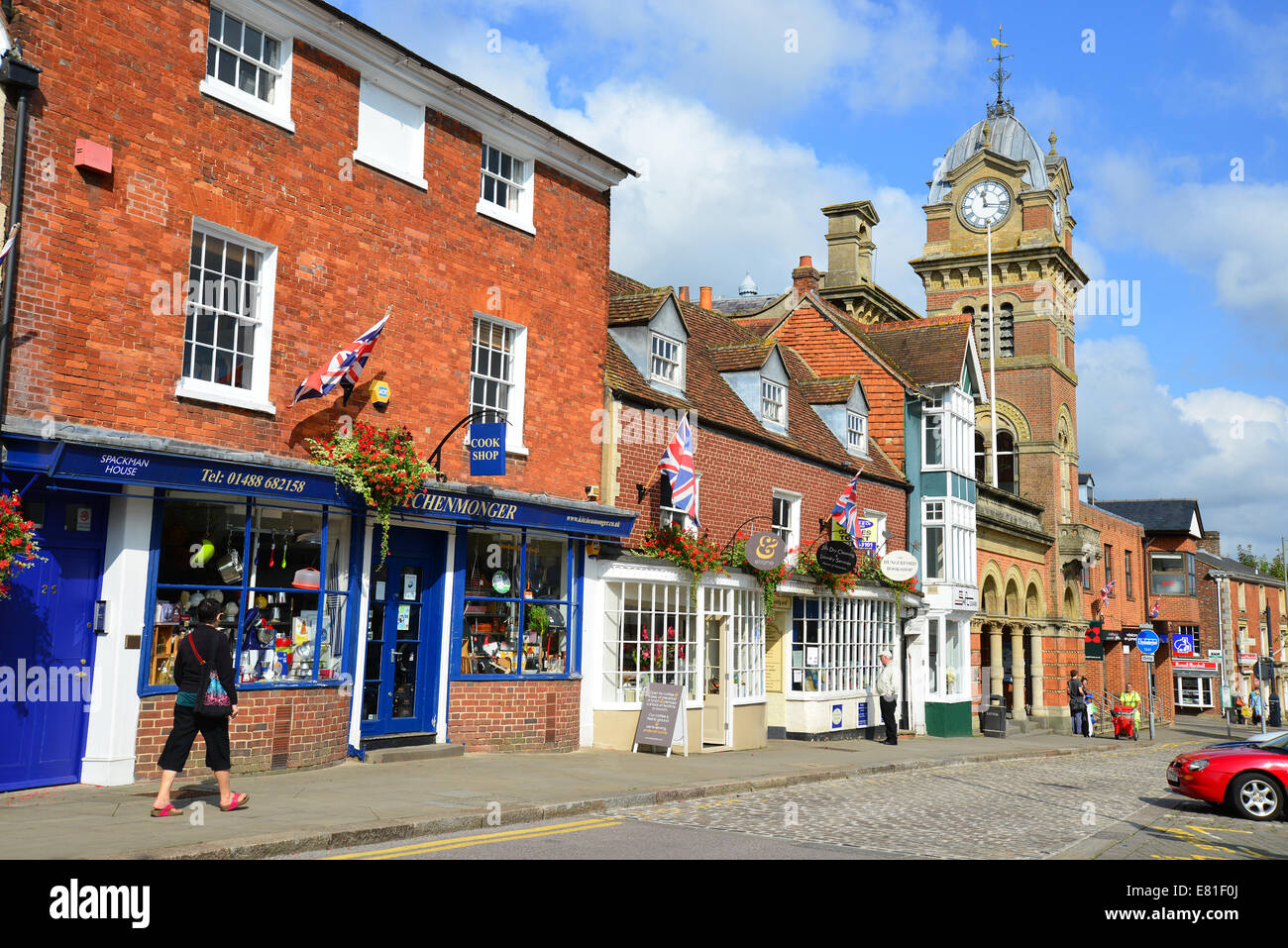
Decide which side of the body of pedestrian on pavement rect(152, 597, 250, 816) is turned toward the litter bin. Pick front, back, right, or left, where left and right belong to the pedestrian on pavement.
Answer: front

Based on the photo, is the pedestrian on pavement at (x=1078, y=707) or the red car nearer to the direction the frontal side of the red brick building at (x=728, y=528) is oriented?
the red car

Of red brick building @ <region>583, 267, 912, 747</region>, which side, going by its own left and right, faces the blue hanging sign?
right

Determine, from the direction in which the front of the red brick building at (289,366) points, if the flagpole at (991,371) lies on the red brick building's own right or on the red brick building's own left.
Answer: on the red brick building's own left

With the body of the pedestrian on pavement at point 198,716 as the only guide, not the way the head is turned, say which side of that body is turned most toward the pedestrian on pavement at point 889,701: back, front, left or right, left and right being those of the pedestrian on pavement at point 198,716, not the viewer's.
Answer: front

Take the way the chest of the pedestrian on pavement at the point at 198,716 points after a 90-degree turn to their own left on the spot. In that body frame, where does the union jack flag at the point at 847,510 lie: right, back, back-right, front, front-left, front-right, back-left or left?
right

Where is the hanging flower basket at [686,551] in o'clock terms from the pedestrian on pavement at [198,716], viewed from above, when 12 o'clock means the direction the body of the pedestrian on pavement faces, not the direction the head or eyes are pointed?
The hanging flower basket is roughly at 12 o'clock from the pedestrian on pavement.

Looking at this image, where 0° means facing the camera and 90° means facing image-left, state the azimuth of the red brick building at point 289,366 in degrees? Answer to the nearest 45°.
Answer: approximately 315°

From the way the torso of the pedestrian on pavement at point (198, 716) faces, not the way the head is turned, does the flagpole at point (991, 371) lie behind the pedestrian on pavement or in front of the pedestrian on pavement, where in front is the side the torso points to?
in front

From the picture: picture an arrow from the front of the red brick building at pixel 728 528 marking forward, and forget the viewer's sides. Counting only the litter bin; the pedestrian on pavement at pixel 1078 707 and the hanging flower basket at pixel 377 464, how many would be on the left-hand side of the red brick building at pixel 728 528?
2

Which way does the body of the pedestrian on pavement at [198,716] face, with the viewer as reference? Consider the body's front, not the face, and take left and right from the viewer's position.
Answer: facing away from the viewer and to the right of the viewer

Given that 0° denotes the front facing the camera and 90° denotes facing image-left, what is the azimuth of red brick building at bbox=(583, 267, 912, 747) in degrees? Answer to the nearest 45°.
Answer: approximately 315°

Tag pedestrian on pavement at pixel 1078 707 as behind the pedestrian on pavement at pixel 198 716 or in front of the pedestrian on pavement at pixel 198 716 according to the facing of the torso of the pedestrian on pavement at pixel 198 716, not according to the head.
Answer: in front

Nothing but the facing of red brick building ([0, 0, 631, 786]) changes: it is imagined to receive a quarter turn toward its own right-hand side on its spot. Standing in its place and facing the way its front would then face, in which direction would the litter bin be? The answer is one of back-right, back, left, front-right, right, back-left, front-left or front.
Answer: back

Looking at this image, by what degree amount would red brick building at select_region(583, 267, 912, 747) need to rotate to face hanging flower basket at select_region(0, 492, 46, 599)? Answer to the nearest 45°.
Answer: approximately 90° to its right
